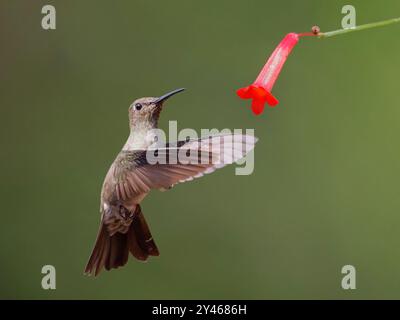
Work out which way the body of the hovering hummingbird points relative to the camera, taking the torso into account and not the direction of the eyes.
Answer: to the viewer's right
